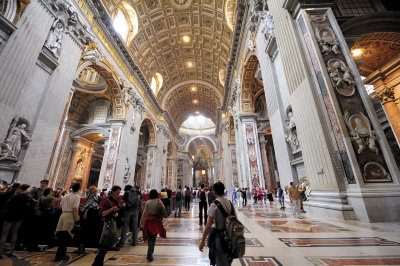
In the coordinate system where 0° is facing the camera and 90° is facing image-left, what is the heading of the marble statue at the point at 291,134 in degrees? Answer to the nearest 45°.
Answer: approximately 45°

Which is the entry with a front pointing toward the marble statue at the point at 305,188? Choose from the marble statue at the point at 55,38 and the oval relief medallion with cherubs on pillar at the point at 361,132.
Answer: the marble statue at the point at 55,38

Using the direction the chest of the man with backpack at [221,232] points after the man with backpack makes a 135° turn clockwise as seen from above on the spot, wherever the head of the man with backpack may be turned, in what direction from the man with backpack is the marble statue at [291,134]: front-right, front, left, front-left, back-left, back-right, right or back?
front-left

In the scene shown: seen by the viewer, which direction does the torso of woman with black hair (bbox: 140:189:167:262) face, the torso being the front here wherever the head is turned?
away from the camera

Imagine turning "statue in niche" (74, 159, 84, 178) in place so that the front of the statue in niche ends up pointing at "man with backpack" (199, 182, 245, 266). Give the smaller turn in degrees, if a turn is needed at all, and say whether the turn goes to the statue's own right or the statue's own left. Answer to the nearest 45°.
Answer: approximately 45° to the statue's own right
